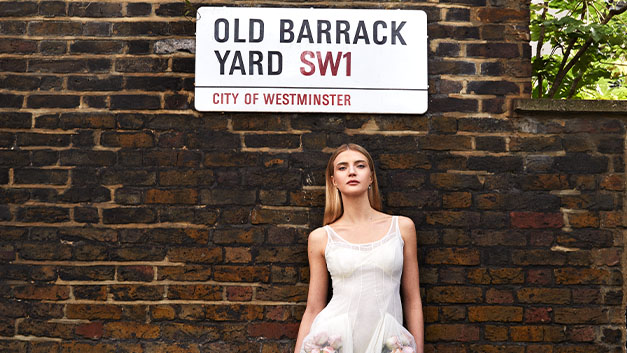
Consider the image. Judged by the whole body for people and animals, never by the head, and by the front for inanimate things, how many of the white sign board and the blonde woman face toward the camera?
2

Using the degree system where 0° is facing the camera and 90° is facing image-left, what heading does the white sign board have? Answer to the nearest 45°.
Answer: approximately 0°

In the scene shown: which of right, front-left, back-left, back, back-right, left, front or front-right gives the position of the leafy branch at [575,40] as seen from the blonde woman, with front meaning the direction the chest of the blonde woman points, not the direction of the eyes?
back-left

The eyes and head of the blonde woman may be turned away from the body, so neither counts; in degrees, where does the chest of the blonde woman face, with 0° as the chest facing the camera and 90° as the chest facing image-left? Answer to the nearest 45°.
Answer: approximately 0°
